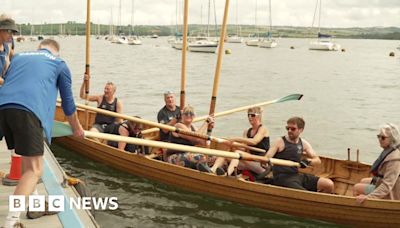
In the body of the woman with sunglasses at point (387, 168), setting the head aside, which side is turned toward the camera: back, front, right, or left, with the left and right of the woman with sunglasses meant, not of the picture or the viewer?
left

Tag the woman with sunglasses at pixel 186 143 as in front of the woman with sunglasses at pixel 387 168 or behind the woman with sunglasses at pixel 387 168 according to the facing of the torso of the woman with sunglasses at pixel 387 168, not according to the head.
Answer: in front

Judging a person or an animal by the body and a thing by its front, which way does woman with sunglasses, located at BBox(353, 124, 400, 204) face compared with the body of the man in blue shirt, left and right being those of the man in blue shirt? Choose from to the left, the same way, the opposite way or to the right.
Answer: to the left

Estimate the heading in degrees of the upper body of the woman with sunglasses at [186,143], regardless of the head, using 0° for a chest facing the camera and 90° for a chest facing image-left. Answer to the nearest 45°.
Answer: approximately 315°

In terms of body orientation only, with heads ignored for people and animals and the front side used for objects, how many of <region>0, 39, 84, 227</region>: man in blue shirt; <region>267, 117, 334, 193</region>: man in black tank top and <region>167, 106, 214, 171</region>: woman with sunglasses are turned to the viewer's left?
0

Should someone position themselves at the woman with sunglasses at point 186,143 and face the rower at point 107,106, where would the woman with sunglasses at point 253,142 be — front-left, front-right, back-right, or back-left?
back-right

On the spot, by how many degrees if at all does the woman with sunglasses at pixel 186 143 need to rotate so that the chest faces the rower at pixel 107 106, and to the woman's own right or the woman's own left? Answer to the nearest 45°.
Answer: approximately 180°

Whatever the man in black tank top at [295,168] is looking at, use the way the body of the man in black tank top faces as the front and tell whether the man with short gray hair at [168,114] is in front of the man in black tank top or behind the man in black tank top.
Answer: behind

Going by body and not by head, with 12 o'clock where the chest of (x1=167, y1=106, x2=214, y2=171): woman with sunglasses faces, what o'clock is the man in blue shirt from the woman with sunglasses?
The man in blue shirt is roughly at 2 o'clock from the woman with sunglasses.

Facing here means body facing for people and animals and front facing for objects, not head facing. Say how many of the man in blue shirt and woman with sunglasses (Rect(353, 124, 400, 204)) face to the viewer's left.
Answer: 1

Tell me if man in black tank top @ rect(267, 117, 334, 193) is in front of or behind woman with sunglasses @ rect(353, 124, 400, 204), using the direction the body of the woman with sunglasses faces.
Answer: in front

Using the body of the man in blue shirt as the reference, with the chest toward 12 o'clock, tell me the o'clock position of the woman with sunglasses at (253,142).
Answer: The woman with sunglasses is roughly at 12 o'clock from the man in blue shirt.

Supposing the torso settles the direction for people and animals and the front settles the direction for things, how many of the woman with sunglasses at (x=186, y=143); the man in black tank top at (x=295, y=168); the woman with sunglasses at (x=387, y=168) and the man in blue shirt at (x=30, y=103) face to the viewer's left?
1

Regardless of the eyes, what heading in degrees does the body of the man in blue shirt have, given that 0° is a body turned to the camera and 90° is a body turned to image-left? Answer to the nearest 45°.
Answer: approximately 225°

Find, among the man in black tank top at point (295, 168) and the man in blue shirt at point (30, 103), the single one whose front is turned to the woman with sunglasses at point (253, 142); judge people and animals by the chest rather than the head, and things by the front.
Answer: the man in blue shirt
